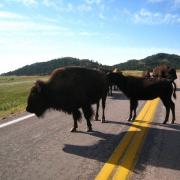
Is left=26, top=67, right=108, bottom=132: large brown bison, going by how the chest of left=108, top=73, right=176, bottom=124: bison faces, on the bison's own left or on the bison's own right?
on the bison's own left

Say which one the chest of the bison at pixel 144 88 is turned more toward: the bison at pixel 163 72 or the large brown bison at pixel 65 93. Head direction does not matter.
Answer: the large brown bison

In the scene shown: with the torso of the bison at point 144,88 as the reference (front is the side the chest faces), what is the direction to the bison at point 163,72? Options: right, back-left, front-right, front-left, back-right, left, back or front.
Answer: right

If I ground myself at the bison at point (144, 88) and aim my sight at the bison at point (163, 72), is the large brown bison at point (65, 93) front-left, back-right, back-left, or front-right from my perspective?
back-left

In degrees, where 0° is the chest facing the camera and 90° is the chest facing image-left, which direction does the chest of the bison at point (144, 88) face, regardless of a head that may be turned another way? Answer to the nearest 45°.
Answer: approximately 90°

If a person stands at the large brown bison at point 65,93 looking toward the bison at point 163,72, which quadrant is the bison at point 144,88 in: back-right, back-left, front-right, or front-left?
front-right

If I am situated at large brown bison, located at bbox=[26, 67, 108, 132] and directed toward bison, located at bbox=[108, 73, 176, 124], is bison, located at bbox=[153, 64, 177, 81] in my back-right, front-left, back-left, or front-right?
front-left
